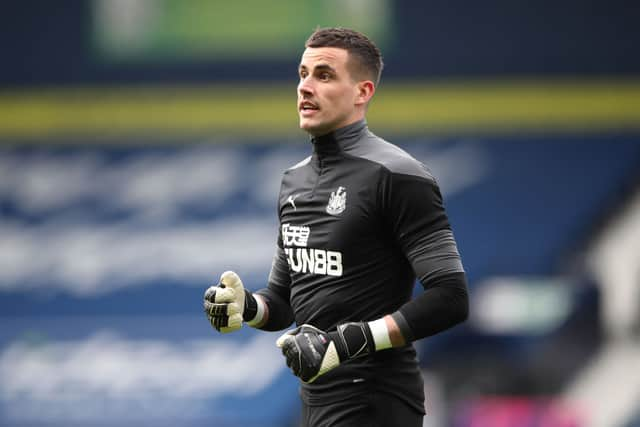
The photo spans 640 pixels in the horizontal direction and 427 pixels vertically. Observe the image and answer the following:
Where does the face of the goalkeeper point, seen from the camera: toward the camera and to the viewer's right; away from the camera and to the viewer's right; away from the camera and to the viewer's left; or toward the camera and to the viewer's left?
toward the camera and to the viewer's left

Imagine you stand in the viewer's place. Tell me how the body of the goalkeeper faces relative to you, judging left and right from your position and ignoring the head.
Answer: facing the viewer and to the left of the viewer
